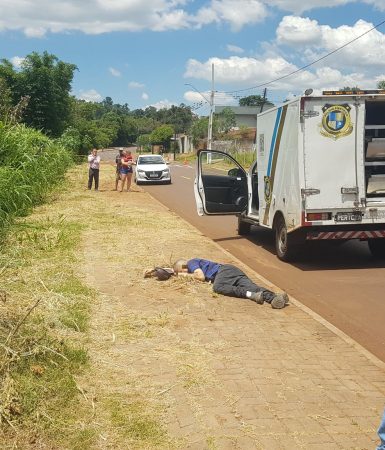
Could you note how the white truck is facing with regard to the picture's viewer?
facing away from the viewer and to the left of the viewer

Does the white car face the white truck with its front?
yes

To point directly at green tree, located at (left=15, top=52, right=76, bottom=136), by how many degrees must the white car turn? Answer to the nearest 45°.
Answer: approximately 135° to its right

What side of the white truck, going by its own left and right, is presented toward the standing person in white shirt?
front

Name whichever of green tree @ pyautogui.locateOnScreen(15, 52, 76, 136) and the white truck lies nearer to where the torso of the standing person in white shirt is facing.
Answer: the white truck

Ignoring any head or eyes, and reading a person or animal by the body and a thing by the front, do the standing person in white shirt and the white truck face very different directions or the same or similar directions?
very different directions

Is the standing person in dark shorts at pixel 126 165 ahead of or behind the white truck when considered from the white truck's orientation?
ahead
